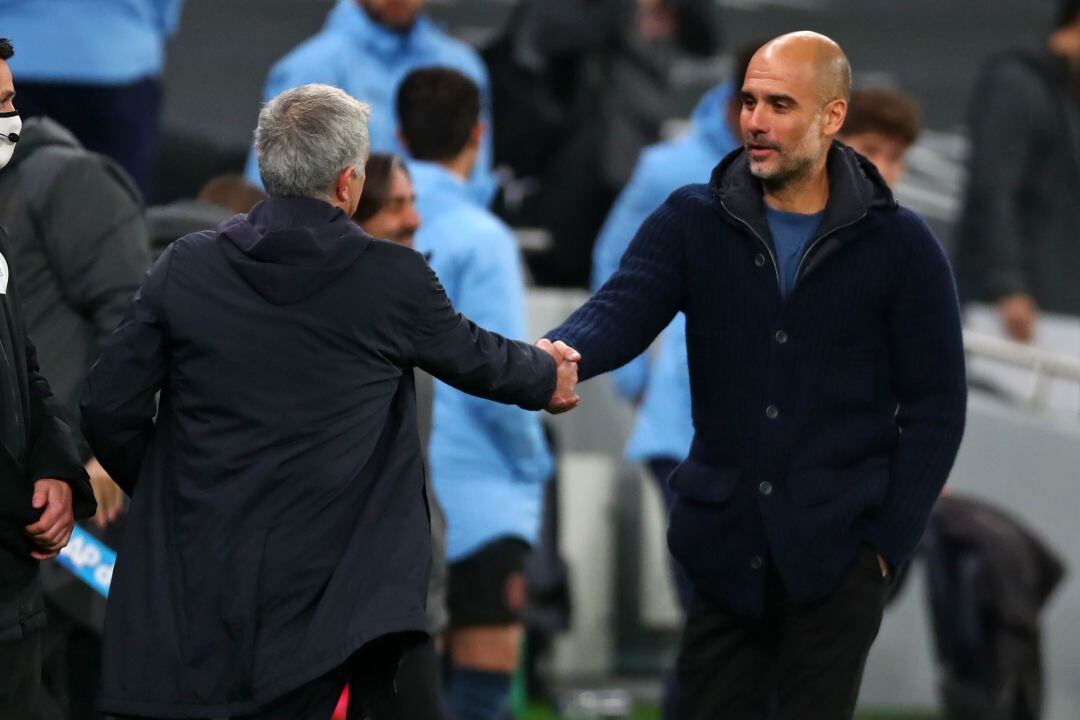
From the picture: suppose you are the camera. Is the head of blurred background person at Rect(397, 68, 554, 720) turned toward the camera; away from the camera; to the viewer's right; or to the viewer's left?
away from the camera

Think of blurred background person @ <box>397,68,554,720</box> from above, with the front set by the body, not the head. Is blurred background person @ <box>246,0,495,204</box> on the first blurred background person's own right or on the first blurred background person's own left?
on the first blurred background person's own left

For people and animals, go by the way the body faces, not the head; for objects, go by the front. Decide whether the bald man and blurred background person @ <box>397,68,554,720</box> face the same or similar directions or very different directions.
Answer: very different directions

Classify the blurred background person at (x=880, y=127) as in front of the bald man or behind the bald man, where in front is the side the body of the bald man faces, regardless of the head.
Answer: behind

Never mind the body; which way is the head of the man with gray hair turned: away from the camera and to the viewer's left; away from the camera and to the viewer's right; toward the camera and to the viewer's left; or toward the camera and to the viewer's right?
away from the camera and to the viewer's right

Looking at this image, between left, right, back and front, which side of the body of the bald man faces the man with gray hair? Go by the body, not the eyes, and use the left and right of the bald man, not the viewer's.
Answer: front

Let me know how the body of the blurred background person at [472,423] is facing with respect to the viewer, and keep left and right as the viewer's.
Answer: facing away from the viewer and to the right of the viewer
